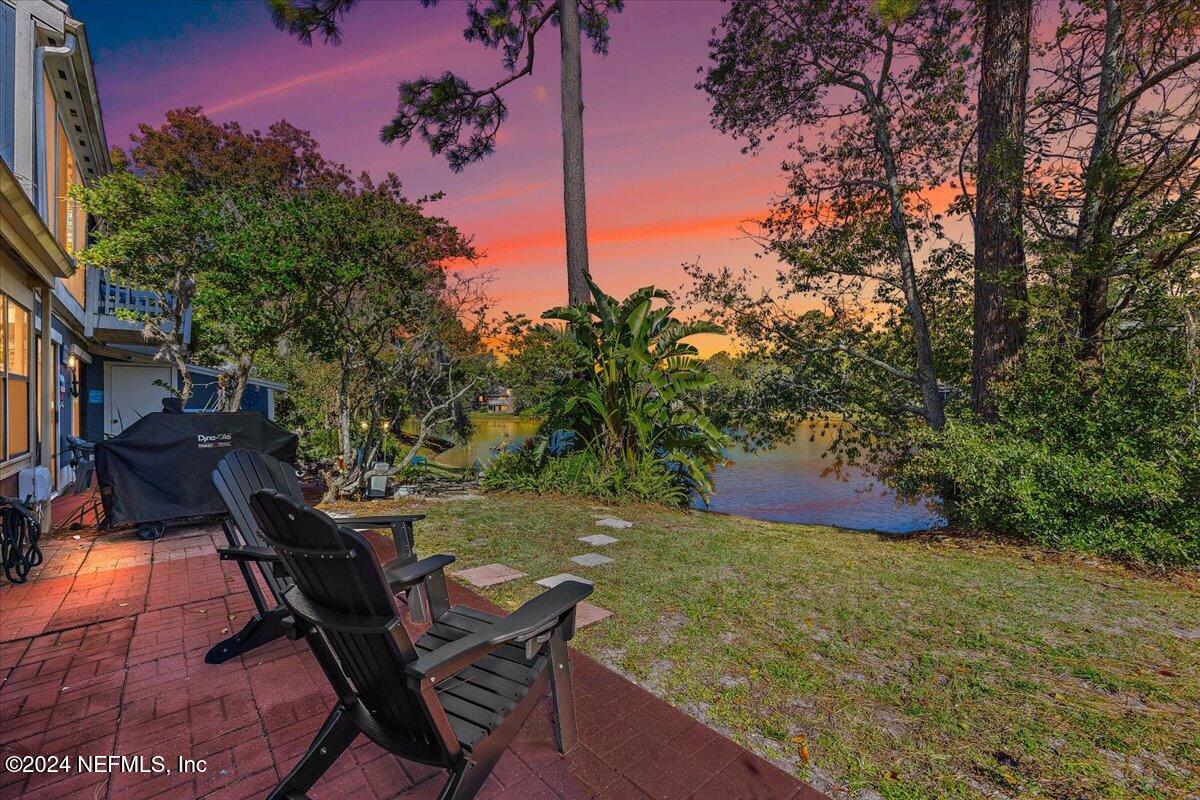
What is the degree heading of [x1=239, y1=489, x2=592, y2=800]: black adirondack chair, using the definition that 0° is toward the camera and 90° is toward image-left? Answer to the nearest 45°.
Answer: approximately 225°

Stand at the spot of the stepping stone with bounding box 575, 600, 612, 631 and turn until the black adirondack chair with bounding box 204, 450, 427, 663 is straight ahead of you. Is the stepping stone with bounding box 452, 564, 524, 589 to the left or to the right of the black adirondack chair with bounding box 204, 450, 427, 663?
right

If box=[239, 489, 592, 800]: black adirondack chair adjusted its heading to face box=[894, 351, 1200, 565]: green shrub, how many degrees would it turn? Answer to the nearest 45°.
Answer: approximately 45° to its right

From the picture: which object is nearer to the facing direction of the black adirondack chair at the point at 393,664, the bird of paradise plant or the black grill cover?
the bird of paradise plant

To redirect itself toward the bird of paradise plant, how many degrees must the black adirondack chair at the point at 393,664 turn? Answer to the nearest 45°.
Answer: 0° — it already faces it

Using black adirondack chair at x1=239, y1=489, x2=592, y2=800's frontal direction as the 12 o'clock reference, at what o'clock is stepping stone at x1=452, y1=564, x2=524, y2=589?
The stepping stone is roughly at 11 o'clock from the black adirondack chair.

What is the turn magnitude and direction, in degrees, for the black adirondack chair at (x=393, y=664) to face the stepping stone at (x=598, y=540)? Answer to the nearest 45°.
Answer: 0° — it already faces it

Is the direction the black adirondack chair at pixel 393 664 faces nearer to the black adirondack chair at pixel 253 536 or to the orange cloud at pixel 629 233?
the orange cloud
